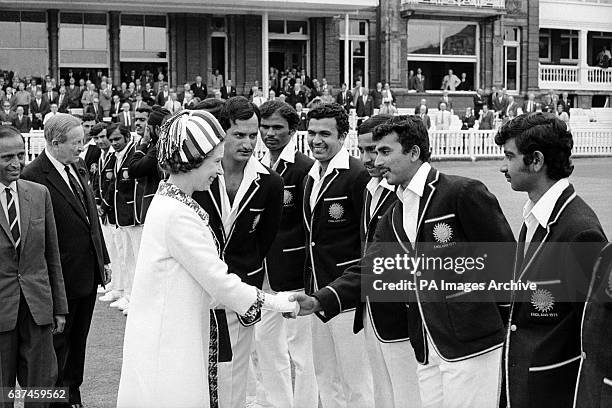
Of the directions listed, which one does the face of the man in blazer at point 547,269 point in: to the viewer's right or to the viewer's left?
to the viewer's left

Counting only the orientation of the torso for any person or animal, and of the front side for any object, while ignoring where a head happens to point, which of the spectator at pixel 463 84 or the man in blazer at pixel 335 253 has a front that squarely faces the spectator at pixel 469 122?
the spectator at pixel 463 84

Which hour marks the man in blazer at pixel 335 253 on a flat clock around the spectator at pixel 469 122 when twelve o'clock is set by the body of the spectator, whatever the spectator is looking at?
The man in blazer is roughly at 12 o'clock from the spectator.

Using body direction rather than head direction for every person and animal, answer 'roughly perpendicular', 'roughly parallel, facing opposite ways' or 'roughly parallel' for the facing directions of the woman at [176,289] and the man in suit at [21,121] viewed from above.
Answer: roughly perpendicular

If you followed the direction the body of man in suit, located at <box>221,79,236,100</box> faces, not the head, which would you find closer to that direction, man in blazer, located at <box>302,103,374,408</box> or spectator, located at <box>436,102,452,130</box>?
the man in blazer

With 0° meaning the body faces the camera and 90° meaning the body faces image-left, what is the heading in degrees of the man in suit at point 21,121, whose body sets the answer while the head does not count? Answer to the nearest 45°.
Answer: approximately 0°

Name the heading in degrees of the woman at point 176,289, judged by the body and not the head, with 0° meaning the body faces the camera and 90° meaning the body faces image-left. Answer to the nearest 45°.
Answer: approximately 270°
